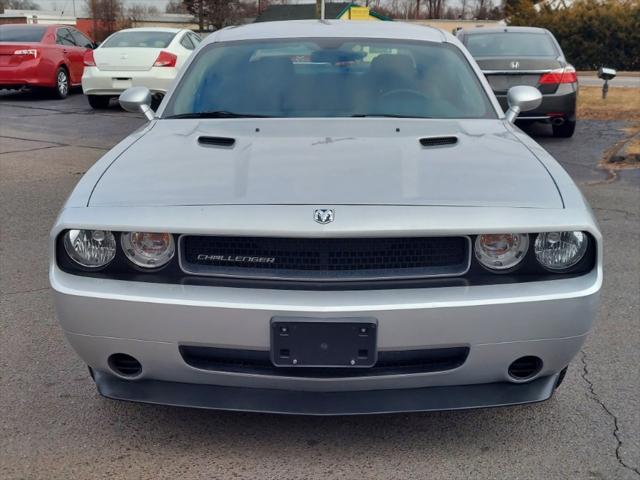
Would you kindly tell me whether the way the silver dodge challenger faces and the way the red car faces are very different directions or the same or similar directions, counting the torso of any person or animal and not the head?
very different directions

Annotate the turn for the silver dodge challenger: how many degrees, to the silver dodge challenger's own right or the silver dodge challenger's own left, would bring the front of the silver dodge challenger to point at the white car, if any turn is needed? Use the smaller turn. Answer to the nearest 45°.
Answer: approximately 180°

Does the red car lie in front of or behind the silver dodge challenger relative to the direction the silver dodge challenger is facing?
behind

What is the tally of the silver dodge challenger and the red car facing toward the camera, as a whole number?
1

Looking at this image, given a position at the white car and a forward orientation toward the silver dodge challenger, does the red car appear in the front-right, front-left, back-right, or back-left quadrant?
back-right

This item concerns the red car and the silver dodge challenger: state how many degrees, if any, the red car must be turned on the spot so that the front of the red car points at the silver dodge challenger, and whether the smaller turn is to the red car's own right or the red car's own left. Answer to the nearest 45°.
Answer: approximately 135° to the red car's own right

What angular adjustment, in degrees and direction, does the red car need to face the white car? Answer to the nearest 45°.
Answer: approximately 90° to its right
